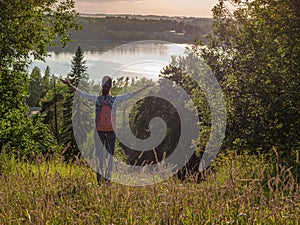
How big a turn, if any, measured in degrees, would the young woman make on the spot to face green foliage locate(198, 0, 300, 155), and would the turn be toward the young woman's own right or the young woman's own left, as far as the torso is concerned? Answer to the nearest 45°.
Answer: approximately 45° to the young woman's own right

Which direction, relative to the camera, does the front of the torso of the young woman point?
away from the camera

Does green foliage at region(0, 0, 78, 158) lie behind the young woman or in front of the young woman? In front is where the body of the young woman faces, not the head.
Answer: in front
